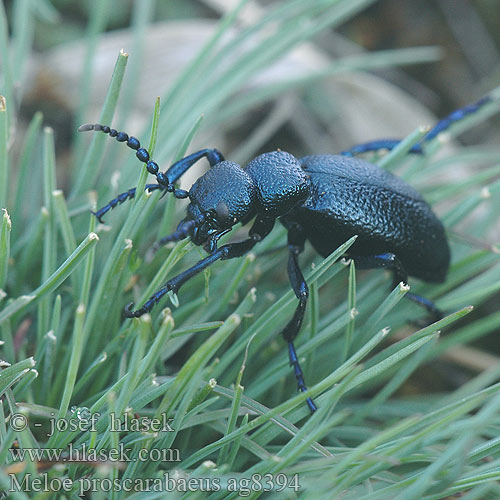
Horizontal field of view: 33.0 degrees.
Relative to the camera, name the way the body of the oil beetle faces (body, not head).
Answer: to the viewer's left
